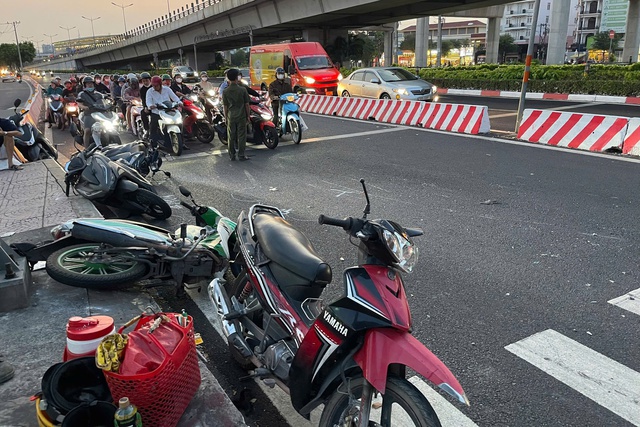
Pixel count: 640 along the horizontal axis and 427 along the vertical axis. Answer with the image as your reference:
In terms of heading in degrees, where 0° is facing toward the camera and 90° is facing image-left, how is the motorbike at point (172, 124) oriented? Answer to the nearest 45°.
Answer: approximately 315°

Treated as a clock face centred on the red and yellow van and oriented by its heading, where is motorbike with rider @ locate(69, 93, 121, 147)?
The motorbike with rider is roughly at 2 o'clock from the red and yellow van.

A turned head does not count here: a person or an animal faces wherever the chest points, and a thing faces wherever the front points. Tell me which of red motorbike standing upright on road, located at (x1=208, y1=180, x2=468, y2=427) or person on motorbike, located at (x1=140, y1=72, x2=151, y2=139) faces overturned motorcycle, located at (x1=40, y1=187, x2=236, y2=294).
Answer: the person on motorbike

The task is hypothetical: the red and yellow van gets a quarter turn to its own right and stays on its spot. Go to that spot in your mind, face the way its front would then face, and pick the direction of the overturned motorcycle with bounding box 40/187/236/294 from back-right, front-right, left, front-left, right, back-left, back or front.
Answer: front-left

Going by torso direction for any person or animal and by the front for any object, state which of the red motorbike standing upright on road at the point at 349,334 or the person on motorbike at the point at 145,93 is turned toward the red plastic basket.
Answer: the person on motorbike

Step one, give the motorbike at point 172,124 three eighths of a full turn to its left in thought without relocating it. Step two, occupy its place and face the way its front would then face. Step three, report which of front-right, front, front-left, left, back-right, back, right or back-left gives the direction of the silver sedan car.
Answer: front-right

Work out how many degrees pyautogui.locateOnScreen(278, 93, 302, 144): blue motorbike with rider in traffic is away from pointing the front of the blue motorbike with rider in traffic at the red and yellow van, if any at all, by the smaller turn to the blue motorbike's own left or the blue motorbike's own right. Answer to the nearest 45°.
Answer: approximately 135° to the blue motorbike's own left
